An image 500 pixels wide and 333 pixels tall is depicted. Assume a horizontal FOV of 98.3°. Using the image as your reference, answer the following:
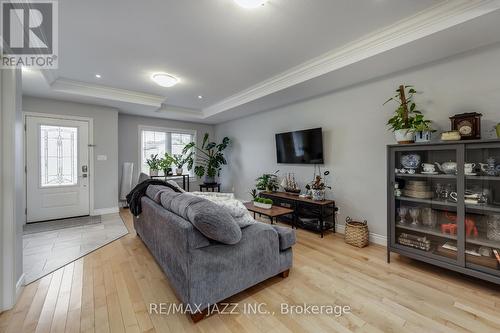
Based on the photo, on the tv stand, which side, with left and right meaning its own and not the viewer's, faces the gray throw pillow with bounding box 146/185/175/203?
front

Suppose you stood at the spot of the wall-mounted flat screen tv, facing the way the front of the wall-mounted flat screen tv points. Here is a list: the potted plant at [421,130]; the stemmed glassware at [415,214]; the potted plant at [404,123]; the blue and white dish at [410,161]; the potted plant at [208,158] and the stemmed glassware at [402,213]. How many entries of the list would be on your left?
5

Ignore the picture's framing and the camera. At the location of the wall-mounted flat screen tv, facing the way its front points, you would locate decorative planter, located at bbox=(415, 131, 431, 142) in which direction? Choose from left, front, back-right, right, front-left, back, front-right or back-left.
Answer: left

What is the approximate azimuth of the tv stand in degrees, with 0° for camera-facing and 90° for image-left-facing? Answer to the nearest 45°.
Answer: approximately 45°

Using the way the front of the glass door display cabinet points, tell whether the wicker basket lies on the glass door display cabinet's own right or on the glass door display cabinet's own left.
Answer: on the glass door display cabinet's own right

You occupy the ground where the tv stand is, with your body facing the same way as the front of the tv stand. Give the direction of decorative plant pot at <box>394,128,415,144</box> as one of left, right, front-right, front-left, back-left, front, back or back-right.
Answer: left

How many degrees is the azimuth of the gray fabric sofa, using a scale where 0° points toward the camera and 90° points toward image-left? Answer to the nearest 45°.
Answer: approximately 225°

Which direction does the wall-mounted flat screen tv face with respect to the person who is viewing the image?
facing the viewer and to the left of the viewer

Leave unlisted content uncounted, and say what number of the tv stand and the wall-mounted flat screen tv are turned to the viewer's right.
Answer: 0

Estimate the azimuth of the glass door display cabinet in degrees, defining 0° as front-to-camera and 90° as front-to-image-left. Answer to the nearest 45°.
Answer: approximately 45°
